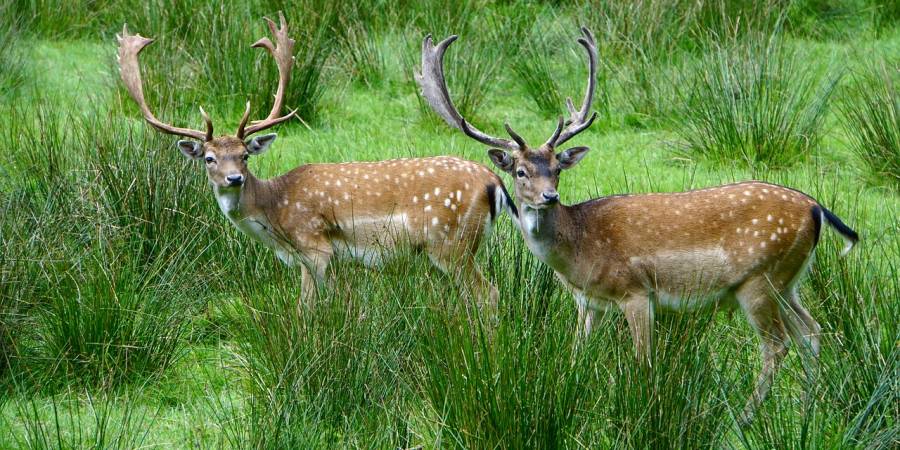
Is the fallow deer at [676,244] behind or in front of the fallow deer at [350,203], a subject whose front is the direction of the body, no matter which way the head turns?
behind

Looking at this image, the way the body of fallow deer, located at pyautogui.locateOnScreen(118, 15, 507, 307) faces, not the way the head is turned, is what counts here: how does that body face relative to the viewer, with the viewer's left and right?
facing to the left of the viewer

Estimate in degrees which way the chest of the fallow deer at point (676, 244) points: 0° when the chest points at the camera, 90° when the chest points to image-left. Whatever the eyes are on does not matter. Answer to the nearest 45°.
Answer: approximately 90°

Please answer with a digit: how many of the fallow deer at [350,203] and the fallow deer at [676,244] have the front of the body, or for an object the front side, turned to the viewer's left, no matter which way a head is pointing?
2

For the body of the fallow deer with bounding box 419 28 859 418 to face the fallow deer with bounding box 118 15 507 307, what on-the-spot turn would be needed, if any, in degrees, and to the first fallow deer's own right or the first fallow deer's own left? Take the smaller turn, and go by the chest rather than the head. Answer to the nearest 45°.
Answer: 0° — it already faces it

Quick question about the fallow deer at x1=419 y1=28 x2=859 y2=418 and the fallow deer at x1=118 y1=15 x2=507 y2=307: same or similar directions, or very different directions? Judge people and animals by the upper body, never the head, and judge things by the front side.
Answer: same or similar directions
